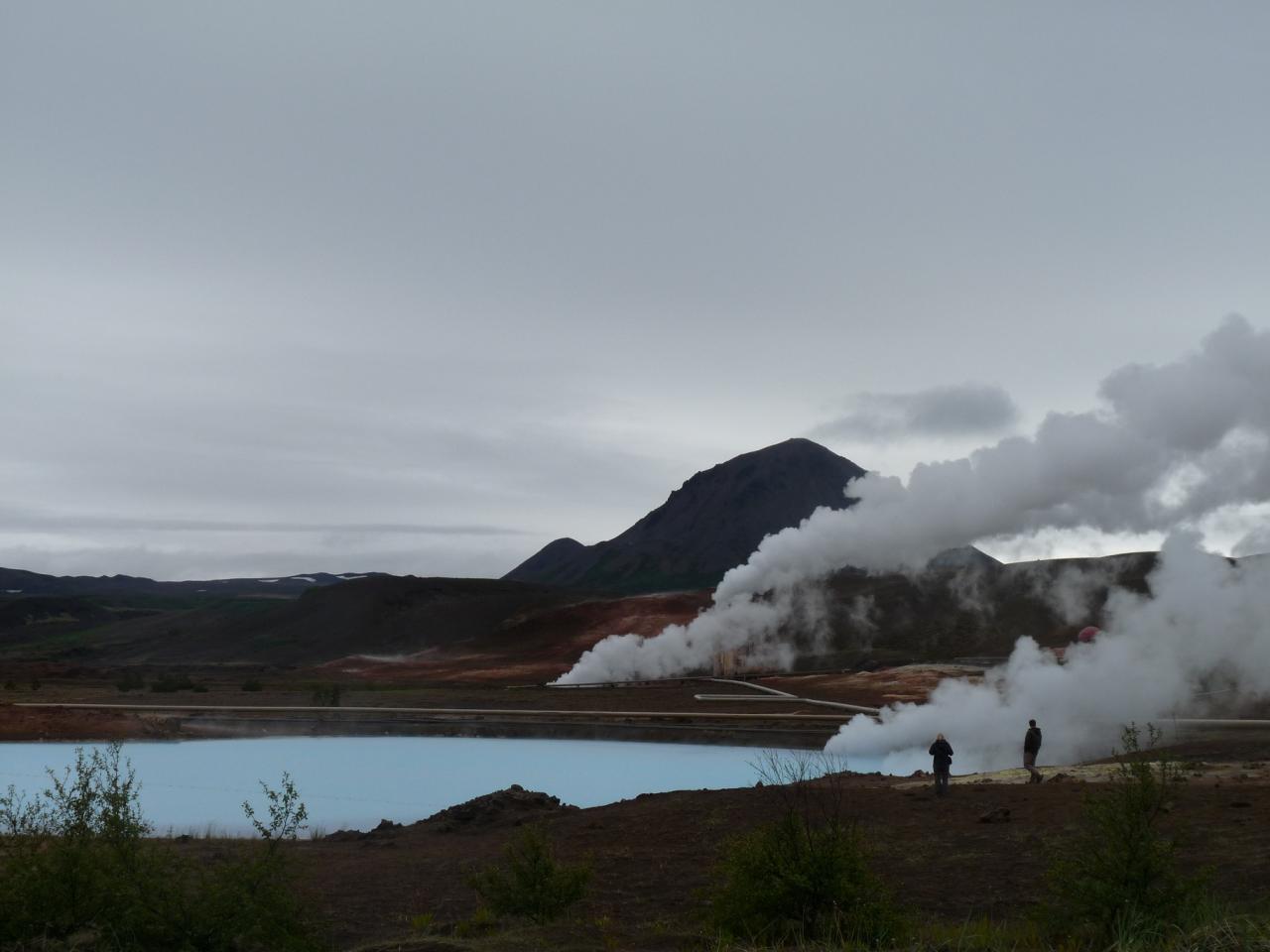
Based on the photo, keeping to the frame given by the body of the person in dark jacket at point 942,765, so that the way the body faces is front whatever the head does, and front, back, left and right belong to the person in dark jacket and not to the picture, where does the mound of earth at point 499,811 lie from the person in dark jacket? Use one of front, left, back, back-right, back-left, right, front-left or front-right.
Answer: left

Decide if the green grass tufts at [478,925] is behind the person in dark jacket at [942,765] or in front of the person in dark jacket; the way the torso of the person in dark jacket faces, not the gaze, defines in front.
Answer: behind

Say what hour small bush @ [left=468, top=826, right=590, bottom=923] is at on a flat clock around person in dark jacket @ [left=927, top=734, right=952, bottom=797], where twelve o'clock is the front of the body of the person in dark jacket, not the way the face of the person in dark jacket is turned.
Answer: The small bush is roughly at 7 o'clock from the person in dark jacket.

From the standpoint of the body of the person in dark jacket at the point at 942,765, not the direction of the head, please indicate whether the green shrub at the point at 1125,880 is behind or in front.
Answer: behind

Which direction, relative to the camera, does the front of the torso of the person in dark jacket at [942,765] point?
away from the camera

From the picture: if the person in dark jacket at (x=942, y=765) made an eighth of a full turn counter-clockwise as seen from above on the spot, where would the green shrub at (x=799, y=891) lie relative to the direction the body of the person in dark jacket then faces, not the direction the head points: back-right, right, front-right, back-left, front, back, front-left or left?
back-left

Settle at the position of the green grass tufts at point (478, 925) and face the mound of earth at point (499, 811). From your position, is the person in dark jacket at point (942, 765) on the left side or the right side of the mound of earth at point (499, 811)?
right
